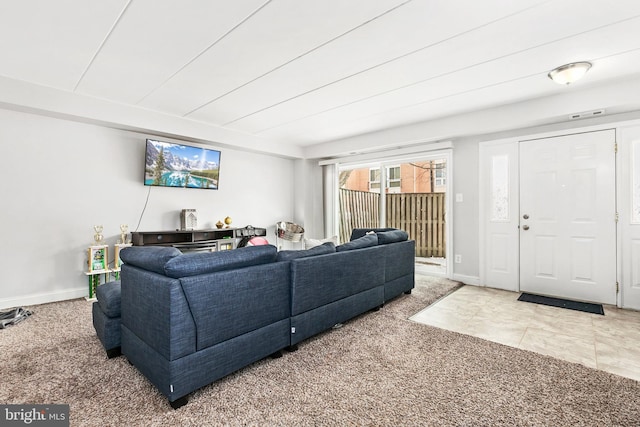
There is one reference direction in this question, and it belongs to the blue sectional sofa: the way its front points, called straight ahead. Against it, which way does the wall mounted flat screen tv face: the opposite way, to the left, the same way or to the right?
the opposite way

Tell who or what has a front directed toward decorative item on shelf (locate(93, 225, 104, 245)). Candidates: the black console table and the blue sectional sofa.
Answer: the blue sectional sofa

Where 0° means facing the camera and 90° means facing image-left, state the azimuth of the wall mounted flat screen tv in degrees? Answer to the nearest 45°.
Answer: approximately 315°

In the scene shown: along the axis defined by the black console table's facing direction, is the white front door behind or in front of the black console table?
in front

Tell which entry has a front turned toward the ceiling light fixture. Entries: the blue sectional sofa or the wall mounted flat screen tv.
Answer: the wall mounted flat screen tv

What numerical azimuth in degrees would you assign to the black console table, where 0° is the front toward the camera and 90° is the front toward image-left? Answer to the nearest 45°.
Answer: approximately 315°

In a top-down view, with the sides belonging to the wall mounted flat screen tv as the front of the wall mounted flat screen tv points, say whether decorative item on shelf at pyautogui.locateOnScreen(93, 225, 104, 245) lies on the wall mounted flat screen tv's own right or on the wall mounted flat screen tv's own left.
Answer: on the wall mounted flat screen tv's own right

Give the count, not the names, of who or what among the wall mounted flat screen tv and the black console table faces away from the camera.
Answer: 0

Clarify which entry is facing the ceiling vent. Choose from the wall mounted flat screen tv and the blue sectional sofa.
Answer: the wall mounted flat screen tv

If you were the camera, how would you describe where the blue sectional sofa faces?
facing away from the viewer and to the left of the viewer

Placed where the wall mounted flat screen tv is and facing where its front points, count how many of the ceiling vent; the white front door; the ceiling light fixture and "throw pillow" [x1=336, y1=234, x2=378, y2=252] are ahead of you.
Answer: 4

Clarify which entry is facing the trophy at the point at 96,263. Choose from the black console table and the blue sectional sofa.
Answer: the blue sectional sofa
